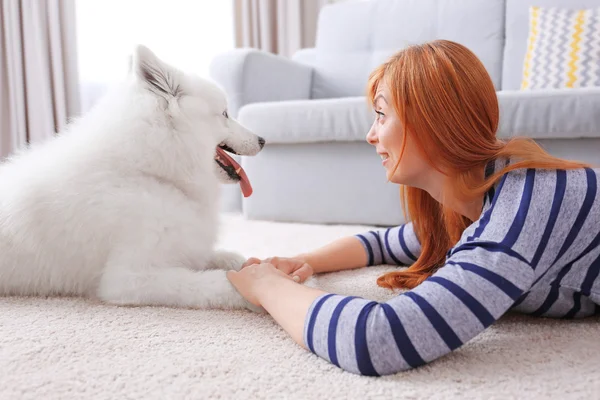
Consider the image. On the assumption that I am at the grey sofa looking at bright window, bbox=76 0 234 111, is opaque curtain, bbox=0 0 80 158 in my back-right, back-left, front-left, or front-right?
front-left

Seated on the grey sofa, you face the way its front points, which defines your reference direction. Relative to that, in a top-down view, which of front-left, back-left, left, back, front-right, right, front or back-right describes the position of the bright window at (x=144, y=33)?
back-right

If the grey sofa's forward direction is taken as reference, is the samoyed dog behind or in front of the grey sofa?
in front

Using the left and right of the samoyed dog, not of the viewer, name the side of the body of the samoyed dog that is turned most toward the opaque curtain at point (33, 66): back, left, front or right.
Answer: left

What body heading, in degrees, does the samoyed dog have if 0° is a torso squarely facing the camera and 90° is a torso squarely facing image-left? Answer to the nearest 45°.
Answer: approximately 270°

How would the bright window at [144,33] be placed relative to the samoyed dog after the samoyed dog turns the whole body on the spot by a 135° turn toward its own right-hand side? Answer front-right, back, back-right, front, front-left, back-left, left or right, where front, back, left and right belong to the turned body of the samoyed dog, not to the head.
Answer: back-right

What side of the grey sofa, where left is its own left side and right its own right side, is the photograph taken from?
front

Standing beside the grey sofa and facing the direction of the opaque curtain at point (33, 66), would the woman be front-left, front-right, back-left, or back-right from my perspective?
back-left

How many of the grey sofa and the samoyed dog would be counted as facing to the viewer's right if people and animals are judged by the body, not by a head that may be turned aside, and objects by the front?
1
